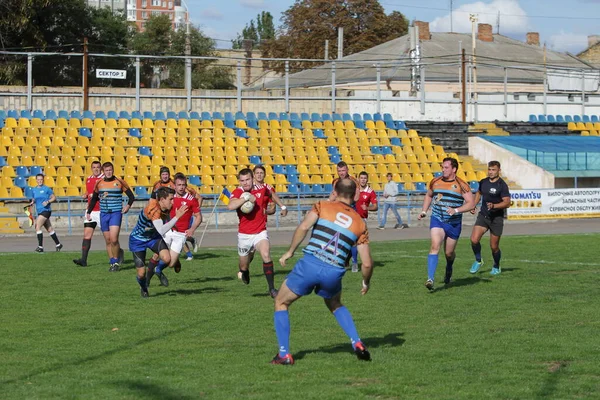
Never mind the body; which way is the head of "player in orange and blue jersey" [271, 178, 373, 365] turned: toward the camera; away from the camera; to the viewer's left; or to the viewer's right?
away from the camera

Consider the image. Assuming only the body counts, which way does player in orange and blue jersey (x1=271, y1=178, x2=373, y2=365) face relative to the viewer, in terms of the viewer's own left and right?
facing away from the viewer

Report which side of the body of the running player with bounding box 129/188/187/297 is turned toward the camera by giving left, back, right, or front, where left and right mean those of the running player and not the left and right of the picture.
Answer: right

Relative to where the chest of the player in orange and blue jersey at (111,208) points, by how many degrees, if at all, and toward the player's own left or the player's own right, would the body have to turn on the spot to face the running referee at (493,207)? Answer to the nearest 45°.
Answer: approximately 90° to the player's own left

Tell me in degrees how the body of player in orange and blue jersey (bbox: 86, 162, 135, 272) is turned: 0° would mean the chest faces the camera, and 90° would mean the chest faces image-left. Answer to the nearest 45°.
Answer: approximately 0°

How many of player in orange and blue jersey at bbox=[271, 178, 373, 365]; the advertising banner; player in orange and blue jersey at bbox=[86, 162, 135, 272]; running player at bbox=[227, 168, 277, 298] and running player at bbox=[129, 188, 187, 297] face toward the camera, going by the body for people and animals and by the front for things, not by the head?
3

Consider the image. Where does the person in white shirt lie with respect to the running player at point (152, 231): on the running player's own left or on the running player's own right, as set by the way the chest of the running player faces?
on the running player's own left

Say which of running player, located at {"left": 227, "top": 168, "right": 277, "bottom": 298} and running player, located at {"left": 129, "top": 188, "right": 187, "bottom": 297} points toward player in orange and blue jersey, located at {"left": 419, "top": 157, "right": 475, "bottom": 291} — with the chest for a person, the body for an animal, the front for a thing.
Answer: running player, located at {"left": 129, "top": 188, "right": 187, "bottom": 297}
